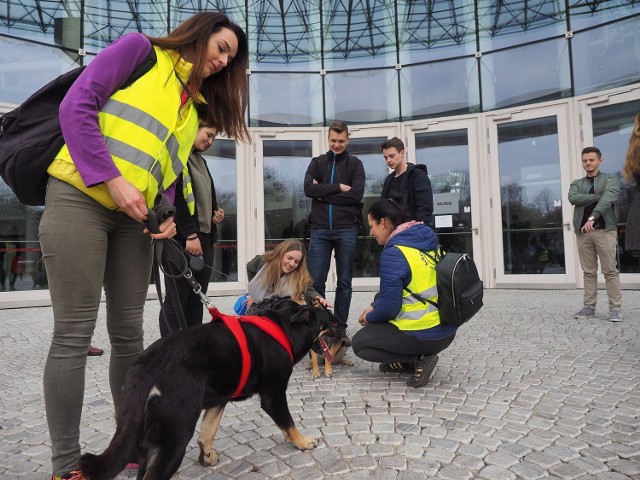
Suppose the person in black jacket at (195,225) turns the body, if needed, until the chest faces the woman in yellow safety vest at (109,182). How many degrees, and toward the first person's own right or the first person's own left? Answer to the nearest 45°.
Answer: approximately 45° to the first person's own right

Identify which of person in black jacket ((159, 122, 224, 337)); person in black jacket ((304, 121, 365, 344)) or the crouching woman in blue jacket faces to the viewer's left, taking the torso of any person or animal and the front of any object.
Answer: the crouching woman in blue jacket

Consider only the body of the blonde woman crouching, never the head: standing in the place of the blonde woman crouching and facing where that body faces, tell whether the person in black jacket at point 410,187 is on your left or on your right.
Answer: on your left

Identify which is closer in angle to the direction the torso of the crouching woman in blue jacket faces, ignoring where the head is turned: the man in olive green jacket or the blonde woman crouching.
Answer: the blonde woman crouching

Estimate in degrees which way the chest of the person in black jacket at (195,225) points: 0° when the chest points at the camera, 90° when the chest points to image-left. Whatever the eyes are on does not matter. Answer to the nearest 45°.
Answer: approximately 315°

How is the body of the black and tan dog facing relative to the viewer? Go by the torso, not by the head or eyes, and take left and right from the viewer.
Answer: facing away from the viewer and to the right of the viewer

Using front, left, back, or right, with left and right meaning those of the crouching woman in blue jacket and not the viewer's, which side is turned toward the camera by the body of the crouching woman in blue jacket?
left

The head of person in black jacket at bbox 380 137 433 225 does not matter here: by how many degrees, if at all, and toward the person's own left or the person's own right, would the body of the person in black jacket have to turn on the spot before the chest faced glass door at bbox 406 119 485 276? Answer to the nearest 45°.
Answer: approximately 135° to the person's own right

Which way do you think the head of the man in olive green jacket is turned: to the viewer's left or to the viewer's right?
to the viewer's left

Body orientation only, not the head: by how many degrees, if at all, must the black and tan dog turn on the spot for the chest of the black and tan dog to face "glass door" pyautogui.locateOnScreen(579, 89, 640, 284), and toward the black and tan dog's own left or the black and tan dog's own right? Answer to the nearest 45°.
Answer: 0° — it already faces it

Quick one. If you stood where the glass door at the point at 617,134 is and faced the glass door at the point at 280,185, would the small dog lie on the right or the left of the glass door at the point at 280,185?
left

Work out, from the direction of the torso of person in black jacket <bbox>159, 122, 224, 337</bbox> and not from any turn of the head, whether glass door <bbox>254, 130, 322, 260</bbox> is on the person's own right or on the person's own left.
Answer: on the person's own left
